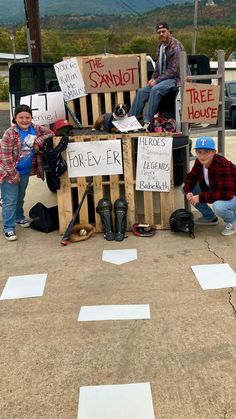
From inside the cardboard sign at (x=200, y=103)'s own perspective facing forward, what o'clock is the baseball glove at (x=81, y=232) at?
The baseball glove is roughly at 2 o'clock from the cardboard sign.

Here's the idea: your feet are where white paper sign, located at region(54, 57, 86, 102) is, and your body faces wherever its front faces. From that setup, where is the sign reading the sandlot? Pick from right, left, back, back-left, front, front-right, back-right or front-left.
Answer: left

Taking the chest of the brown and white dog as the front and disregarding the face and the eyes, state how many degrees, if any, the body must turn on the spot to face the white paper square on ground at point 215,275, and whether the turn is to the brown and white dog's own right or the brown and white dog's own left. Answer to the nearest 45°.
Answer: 0° — it already faces it

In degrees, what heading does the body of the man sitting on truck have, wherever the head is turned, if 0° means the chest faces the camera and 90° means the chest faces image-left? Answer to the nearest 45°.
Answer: approximately 45°

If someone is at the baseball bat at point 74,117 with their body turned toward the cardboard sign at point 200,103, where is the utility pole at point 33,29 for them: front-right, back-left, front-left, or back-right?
back-left

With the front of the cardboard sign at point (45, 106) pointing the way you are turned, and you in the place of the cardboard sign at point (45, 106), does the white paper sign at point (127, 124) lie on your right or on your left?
on your left

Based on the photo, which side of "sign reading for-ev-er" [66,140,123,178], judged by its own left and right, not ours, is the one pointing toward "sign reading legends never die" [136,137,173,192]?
left

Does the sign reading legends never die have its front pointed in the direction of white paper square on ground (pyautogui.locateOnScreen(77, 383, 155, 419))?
yes

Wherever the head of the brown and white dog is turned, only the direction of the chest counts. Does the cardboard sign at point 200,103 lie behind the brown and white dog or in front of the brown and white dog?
in front

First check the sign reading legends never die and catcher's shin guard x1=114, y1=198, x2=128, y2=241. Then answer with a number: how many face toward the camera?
2
